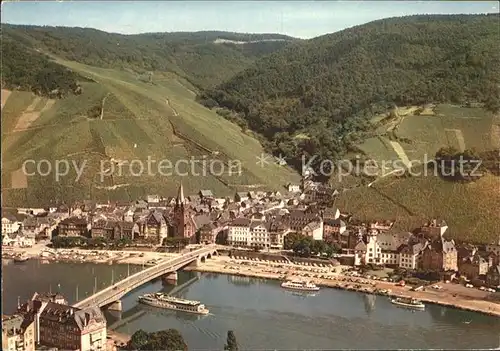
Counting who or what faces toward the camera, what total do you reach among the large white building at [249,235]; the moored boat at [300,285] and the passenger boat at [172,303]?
1

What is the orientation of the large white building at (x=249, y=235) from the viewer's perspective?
toward the camera

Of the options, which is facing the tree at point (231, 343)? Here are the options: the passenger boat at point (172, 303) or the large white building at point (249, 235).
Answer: the large white building

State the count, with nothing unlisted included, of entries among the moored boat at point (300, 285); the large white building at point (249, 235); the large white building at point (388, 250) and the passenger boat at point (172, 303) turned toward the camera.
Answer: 2

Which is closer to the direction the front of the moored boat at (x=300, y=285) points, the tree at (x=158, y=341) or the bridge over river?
the bridge over river

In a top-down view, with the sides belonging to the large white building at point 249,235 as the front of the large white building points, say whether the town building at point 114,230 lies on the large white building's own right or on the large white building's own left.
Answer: on the large white building's own right

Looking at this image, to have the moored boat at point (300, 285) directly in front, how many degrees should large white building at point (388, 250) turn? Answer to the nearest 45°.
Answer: approximately 45° to its right

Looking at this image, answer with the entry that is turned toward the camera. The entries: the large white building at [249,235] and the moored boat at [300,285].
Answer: the large white building

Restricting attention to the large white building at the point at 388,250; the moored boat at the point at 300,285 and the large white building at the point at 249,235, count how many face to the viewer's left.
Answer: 1

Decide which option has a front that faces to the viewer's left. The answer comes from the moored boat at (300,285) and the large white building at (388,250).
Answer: the moored boat

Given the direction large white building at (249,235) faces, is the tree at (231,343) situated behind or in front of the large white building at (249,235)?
in front

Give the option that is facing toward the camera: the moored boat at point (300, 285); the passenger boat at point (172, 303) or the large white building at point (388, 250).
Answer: the large white building

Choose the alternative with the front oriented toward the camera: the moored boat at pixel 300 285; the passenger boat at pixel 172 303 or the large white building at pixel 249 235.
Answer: the large white building

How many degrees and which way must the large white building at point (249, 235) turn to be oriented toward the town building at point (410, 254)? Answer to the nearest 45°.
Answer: approximately 45° to its left
